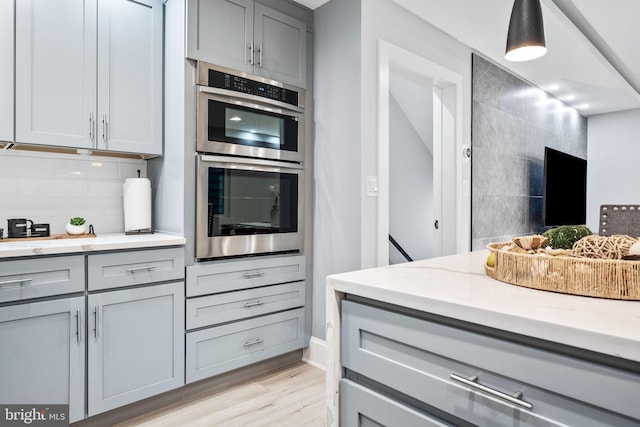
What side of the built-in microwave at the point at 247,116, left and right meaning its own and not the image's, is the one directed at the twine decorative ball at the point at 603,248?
front

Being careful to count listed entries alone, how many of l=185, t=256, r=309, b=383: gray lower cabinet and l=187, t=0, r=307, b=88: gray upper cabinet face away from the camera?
0

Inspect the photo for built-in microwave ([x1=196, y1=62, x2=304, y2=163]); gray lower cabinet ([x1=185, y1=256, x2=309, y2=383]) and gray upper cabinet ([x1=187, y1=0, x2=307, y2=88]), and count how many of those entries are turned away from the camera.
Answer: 0

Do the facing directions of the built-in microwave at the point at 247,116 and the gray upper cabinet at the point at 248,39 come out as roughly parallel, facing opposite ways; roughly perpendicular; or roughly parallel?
roughly parallel

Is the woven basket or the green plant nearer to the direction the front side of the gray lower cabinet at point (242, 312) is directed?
the woven basket

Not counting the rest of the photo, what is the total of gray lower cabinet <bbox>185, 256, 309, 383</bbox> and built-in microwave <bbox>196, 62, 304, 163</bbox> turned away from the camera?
0

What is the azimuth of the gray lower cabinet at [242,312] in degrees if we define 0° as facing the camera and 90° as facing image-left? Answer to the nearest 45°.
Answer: approximately 315°

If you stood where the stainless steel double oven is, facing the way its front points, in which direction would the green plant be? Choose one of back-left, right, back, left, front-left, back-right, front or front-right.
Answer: back-right

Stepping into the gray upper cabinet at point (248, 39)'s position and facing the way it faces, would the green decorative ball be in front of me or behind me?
in front

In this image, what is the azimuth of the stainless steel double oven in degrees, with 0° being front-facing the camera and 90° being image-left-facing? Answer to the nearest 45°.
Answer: approximately 315°

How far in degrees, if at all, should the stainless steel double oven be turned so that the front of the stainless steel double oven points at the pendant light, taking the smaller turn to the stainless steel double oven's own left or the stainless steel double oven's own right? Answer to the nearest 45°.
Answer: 0° — it already faces it

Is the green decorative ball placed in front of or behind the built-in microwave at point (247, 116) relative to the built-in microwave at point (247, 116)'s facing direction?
in front

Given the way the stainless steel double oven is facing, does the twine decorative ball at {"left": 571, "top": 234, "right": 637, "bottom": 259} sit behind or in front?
in front

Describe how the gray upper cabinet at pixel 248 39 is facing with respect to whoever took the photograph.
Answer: facing the viewer and to the right of the viewer

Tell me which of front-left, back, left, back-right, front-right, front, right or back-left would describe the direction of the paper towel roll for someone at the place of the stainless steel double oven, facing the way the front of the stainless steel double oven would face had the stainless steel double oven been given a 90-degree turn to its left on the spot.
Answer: back-left

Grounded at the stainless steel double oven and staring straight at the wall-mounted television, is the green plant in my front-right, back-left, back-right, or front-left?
back-left
